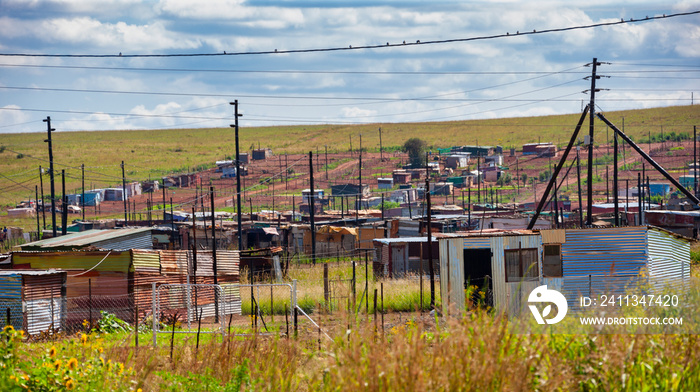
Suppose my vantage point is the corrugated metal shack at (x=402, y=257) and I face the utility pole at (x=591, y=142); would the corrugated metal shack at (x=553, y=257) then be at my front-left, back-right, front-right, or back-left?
front-right

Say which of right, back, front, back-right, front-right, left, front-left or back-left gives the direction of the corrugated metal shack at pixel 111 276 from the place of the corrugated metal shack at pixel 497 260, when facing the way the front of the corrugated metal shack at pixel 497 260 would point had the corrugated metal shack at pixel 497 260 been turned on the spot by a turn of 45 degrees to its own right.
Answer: front-right

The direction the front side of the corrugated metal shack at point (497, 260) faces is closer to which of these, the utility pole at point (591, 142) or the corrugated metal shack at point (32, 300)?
the corrugated metal shack

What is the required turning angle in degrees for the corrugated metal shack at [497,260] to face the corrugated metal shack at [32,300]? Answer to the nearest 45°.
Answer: approximately 90° to its right

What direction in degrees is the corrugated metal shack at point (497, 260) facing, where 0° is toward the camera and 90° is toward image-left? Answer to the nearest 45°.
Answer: approximately 0°

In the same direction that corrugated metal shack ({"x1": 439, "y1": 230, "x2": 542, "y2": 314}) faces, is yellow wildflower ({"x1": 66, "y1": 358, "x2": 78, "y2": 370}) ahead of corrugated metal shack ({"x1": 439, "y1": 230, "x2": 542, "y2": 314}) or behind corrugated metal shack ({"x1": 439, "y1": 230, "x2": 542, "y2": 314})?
ahead

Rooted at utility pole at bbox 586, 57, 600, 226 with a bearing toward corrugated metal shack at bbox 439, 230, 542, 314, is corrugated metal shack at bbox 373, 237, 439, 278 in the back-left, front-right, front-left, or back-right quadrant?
front-right

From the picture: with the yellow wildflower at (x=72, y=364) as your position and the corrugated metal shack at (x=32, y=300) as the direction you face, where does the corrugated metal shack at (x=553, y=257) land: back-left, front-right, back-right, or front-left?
front-right

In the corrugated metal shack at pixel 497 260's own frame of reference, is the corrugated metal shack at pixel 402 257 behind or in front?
behind

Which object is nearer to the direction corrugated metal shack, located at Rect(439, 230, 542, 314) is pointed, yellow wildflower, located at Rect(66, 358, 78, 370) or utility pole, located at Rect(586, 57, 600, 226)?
the yellow wildflower

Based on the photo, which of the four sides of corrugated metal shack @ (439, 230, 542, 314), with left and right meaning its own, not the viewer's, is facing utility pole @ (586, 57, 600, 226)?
back

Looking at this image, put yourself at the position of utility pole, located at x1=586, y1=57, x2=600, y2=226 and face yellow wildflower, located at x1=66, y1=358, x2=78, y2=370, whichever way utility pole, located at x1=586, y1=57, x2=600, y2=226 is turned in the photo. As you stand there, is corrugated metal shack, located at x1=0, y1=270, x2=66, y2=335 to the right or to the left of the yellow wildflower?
right

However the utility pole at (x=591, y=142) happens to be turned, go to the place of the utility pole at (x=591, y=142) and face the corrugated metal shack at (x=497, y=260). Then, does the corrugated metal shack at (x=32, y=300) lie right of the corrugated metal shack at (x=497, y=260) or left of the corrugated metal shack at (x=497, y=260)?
right

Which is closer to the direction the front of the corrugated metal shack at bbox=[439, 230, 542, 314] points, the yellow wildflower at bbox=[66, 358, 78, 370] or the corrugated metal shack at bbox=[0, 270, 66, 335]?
the yellow wildflower
